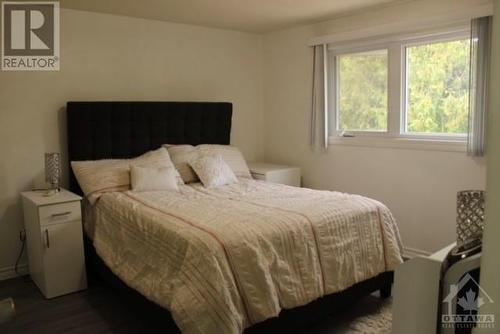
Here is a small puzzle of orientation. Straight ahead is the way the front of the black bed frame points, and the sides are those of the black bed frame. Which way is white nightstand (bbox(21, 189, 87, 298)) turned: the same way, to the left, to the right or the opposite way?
the same way

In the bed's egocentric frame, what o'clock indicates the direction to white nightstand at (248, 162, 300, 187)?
The white nightstand is roughly at 8 o'clock from the bed.

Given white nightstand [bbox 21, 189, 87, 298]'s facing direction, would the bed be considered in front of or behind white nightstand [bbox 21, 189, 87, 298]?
in front

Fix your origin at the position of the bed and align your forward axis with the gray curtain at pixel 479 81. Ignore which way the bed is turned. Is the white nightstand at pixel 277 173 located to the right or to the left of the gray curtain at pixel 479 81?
left

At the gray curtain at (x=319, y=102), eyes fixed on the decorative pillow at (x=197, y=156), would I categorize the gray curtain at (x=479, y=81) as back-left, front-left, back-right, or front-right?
back-left

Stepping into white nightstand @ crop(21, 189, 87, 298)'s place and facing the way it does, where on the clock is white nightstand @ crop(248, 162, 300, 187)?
white nightstand @ crop(248, 162, 300, 187) is roughly at 10 o'clock from white nightstand @ crop(21, 189, 87, 298).

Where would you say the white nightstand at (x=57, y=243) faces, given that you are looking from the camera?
facing the viewer and to the right of the viewer

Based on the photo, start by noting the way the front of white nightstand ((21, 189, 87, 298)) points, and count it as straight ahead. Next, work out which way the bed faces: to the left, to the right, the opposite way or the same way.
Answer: the same way

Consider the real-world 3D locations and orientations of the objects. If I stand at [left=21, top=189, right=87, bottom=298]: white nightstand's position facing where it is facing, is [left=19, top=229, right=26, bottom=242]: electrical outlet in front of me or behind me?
behind

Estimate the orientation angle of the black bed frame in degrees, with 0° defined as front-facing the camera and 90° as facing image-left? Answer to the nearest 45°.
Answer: approximately 315°

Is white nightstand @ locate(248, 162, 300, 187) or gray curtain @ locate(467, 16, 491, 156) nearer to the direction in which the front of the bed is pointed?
the gray curtain

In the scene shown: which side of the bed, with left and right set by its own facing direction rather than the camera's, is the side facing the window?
left

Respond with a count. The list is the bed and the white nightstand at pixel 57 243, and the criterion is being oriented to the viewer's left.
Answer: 0
